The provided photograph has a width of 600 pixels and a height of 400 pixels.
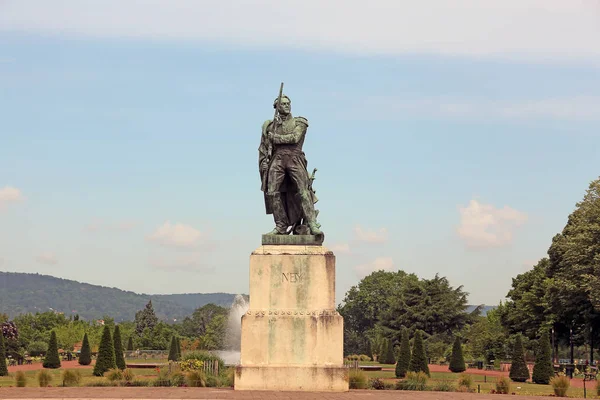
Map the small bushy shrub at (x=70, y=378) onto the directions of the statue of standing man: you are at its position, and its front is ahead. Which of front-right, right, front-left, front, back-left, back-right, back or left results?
back-right

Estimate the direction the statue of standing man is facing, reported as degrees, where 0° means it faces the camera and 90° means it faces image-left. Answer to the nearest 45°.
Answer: approximately 0°

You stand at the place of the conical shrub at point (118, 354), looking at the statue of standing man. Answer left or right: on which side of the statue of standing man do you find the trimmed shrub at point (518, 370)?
left

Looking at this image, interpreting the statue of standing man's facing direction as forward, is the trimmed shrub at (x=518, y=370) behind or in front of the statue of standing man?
behind
